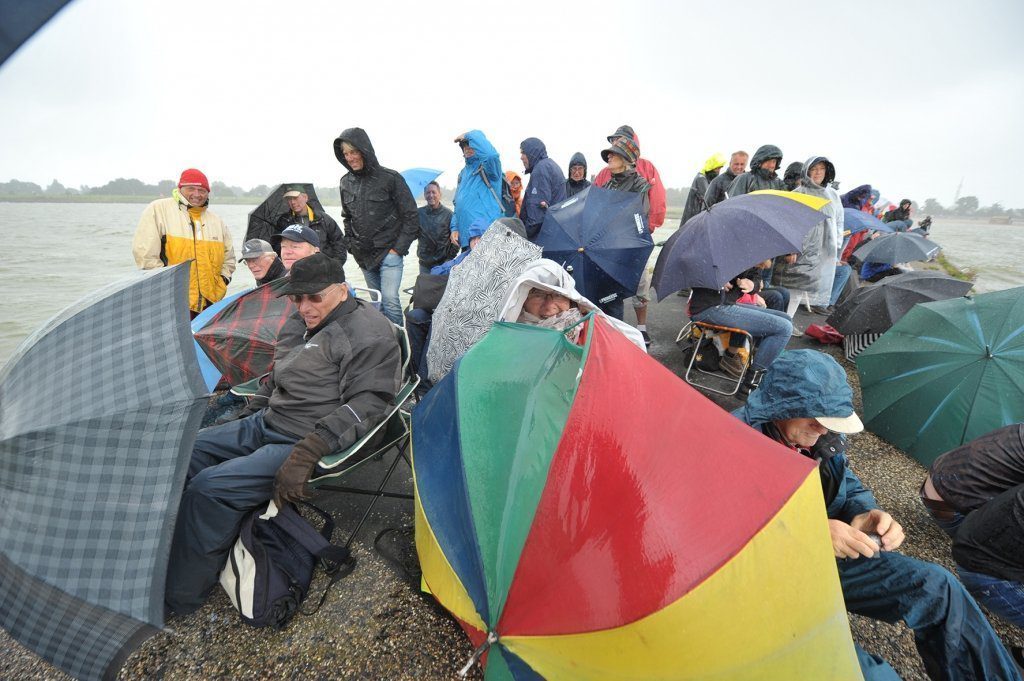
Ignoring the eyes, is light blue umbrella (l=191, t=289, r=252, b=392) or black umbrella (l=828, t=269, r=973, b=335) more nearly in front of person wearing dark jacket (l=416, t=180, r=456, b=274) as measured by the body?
the light blue umbrella

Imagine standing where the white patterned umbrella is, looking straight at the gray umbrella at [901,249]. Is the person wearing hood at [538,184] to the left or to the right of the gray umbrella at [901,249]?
left

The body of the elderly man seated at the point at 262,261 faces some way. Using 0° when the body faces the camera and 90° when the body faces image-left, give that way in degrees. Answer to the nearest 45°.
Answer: approximately 45°

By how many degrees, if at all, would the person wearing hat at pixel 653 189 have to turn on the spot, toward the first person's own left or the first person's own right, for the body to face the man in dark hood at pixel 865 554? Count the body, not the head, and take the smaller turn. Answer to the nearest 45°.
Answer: approximately 45° to the first person's own left

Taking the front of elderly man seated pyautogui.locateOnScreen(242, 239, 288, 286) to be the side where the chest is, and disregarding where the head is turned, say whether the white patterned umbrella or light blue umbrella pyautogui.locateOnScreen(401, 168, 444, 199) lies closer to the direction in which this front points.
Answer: the white patterned umbrella

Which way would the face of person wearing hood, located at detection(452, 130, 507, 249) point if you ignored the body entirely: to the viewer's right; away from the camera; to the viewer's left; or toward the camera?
to the viewer's left

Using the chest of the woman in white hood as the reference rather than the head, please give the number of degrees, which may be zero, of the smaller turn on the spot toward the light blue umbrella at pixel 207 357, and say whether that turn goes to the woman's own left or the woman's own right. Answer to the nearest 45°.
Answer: approximately 90° to the woman's own right

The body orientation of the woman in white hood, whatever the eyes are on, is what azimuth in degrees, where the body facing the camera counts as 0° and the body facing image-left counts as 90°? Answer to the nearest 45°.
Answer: approximately 0°

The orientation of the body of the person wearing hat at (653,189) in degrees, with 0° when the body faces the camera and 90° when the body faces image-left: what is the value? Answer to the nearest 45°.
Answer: approximately 45°

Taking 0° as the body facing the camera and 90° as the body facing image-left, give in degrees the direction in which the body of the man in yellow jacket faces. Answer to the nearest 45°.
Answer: approximately 0°

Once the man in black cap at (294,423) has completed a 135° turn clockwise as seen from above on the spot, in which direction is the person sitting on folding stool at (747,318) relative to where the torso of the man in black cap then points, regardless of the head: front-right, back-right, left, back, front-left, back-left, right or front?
right

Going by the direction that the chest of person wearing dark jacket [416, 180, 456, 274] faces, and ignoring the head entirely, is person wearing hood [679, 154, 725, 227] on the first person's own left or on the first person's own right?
on the first person's own left
